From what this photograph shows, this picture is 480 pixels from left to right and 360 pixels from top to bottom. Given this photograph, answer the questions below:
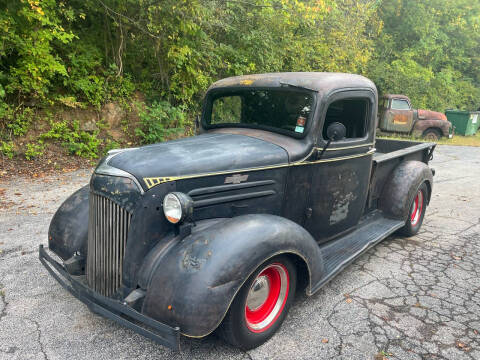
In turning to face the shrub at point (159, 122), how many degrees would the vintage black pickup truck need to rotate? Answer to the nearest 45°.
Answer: approximately 135° to its right

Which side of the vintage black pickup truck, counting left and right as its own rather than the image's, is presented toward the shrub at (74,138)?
right

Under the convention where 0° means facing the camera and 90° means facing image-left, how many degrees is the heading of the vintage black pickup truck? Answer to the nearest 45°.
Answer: approximately 45°

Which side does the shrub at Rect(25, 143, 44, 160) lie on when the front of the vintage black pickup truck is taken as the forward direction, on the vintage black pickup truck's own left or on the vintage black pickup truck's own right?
on the vintage black pickup truck's own right

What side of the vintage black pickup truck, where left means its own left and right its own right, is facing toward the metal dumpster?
back

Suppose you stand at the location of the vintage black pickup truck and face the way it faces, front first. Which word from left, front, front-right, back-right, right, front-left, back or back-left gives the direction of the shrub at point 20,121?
right

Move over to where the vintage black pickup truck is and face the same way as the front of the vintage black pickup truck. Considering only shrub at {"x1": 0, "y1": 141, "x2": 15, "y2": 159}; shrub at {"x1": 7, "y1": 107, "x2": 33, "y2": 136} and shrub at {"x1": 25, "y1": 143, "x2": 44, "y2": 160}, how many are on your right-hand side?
3

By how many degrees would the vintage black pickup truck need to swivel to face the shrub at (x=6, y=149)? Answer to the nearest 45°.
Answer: approximately 90° to its right
